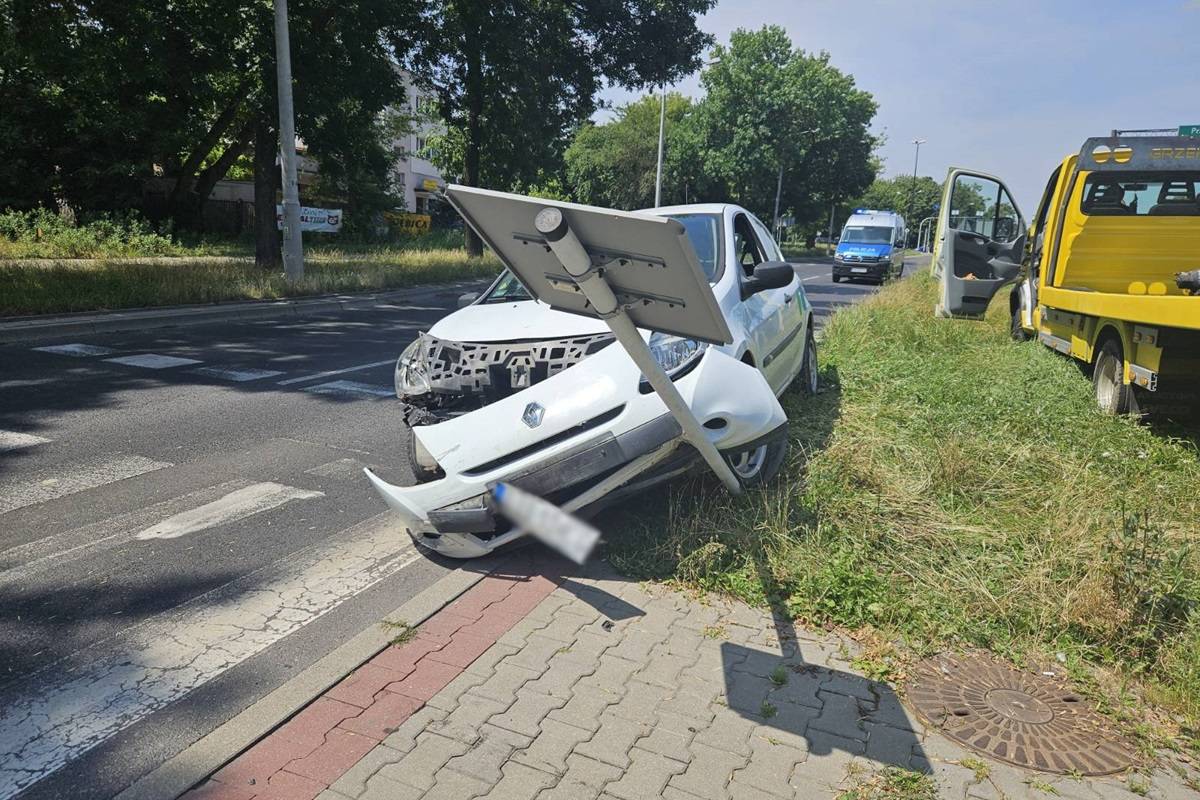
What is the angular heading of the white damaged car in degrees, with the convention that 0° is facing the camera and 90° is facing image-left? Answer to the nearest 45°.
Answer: approximately 45°

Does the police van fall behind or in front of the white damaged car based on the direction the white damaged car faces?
behind

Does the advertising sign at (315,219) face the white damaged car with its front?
yes

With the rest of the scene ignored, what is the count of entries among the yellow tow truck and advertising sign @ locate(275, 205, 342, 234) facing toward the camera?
1

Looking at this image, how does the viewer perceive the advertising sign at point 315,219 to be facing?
facing the viewer

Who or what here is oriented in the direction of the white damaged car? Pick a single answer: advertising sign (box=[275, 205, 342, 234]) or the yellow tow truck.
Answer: the advertising sign

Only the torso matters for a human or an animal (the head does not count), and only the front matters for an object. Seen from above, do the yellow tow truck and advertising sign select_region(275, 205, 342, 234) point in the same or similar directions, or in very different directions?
very different directions

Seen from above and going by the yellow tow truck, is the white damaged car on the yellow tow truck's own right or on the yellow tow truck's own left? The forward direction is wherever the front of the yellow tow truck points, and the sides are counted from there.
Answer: on the yellow tow truck's own left

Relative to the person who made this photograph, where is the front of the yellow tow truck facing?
facing away from the viewer and to the left of the viewer

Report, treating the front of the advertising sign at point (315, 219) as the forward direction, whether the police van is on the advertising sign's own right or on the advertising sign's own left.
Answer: on the advertising sign's own left
